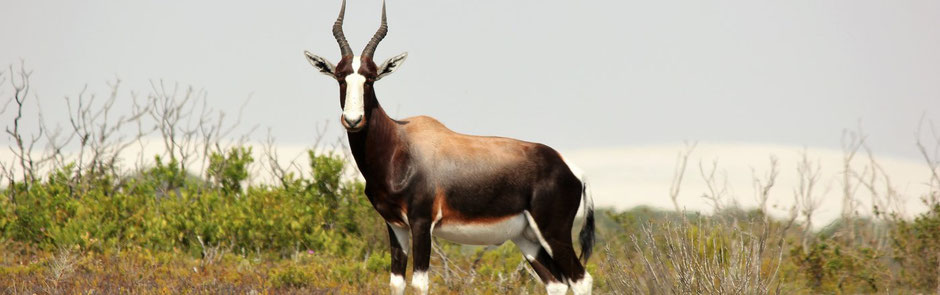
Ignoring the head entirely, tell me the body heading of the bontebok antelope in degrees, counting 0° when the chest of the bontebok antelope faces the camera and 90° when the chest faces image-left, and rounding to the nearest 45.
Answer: approximately 90°
